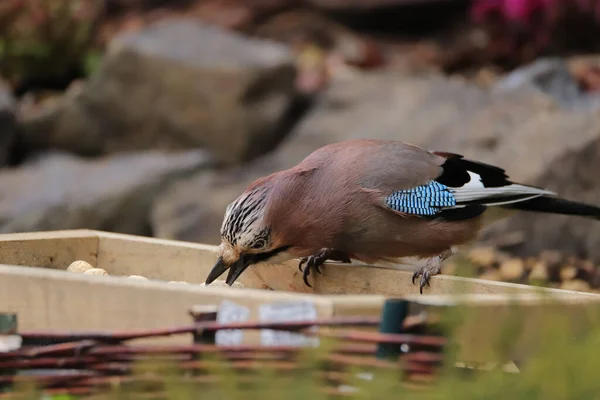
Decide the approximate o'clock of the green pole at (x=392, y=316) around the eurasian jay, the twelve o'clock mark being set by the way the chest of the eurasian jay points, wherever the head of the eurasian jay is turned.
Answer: The green pole is roughly at 9 o'clock from the eurasian jay.

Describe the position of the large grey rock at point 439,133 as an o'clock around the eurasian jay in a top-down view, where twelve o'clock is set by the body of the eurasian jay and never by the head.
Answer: The large grey rock is roughly at 3 o'clock from the eurasian jay.

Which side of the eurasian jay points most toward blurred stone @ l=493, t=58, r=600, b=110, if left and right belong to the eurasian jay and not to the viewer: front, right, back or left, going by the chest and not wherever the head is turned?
right

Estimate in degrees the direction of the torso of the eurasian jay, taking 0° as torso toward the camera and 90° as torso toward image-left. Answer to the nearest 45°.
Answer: approximately 90°

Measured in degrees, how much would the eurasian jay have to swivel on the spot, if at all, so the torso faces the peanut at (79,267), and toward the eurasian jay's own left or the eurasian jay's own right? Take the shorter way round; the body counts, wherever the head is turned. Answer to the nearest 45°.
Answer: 0° — it already faces it

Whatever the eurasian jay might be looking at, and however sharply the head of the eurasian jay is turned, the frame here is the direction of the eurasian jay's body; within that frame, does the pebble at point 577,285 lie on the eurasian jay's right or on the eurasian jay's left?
on the eurasian jay's right
